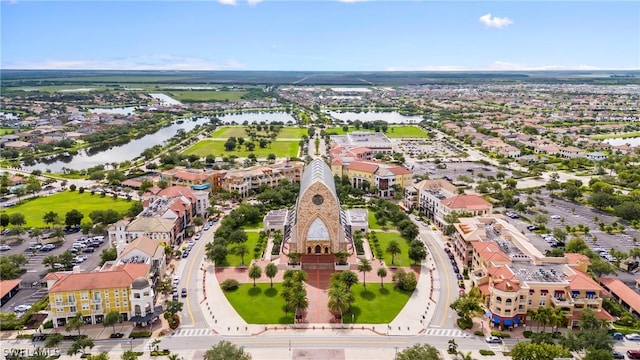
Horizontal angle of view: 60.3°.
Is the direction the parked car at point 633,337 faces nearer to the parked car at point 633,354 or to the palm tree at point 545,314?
the palm tree

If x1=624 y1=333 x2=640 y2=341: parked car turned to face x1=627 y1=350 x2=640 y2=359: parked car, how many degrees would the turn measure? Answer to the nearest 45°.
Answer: approximately 90° to its left

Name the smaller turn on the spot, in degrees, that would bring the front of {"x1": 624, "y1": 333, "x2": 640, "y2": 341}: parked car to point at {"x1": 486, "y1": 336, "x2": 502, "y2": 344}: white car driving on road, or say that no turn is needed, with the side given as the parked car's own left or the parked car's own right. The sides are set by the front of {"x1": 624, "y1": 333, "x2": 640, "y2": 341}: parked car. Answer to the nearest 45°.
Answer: approximately 45° to the parked car's own left

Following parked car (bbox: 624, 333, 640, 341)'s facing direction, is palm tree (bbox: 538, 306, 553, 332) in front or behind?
in front

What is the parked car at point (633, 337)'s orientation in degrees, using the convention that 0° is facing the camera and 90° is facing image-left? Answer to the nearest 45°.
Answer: approximately 90°
